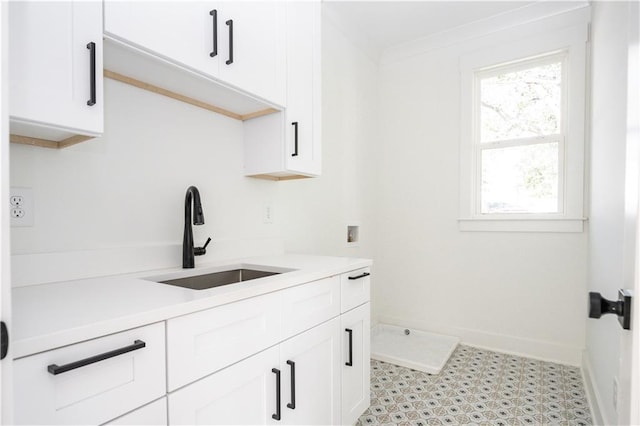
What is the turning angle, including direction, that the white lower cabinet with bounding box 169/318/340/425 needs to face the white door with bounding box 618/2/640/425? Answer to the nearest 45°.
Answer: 0° — it already faces it

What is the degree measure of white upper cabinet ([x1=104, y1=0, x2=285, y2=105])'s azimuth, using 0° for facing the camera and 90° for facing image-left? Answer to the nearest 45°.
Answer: approximately 315°

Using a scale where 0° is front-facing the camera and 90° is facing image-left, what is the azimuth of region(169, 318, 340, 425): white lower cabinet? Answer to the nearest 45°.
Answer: approximately 315°

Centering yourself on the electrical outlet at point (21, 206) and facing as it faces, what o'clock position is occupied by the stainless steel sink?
The stainless steel sink is roughly at 9 o'clock from the electrical outlet.

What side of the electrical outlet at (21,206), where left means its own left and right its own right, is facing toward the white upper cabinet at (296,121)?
left

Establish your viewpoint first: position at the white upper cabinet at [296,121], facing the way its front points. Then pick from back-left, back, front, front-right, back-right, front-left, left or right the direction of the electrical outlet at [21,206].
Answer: right

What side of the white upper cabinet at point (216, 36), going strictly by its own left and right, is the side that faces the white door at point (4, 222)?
right
